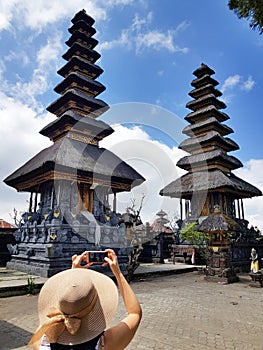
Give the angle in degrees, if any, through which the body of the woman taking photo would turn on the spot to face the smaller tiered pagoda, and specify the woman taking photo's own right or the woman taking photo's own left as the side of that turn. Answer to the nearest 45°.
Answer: approximately 45° to the woman taking photo's own right

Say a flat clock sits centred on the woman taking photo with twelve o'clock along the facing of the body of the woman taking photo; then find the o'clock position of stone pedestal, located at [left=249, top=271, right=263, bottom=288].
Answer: The stone pedestal is roughly at 1 o'clock from the woman taking photo.

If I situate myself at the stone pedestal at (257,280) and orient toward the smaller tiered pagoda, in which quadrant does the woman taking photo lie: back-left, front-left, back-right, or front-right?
back-left

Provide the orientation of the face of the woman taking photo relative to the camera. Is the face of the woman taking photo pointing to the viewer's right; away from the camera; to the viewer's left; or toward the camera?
away from the camera

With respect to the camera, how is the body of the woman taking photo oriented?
away from the camera
